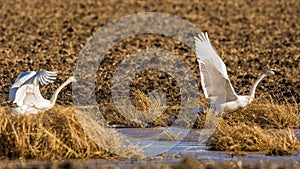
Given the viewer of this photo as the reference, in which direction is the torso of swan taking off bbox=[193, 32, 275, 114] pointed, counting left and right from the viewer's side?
facing to the right of the viewer

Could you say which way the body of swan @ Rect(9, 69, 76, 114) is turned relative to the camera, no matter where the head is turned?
to the viewer's right

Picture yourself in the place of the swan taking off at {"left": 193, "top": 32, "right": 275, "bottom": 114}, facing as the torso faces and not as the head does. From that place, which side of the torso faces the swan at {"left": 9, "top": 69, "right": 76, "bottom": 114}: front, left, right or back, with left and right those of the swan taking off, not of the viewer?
back

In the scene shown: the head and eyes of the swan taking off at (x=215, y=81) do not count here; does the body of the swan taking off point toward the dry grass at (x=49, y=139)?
no

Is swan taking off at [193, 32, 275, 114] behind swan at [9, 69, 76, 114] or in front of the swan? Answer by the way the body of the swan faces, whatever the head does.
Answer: in front

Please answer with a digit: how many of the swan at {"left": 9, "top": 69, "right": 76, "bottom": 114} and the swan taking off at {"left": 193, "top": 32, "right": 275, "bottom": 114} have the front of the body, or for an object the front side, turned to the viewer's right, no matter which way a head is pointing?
2
